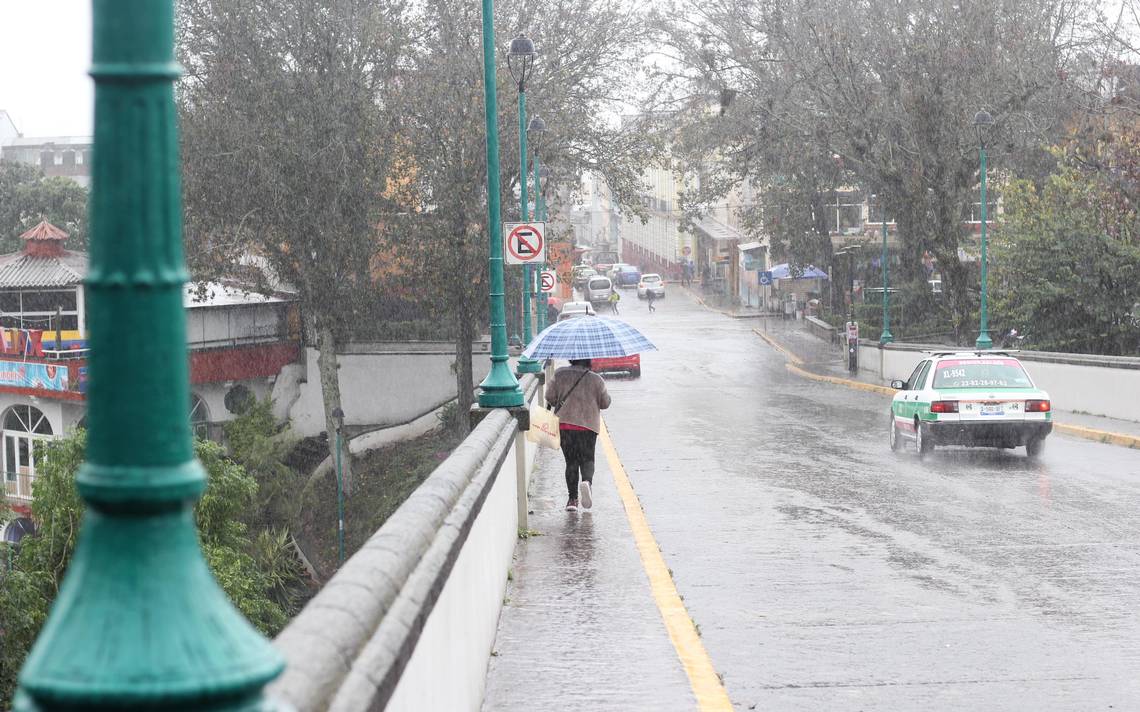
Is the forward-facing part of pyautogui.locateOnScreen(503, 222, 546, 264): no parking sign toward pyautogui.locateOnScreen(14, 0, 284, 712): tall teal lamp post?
yes

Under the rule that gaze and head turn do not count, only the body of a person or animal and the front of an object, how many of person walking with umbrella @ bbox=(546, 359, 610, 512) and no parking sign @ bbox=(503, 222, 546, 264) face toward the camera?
1

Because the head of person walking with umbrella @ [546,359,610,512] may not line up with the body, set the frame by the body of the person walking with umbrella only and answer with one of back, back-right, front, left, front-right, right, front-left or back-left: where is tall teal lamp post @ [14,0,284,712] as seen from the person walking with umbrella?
back

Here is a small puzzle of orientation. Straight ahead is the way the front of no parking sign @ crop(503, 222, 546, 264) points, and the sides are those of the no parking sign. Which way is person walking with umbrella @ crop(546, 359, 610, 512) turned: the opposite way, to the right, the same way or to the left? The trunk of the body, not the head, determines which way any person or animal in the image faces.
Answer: the opposite way

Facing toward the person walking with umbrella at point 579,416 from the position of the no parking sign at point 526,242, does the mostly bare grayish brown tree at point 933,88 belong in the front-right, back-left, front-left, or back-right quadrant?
back-left

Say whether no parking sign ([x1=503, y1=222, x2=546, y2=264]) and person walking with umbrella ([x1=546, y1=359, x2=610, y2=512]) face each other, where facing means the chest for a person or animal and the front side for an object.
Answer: yes

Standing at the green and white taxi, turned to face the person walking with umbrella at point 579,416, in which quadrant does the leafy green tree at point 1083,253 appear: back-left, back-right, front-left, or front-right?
back-right

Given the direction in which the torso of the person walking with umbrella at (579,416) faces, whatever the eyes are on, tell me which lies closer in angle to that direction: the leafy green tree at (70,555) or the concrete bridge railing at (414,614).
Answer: the leafy green tree

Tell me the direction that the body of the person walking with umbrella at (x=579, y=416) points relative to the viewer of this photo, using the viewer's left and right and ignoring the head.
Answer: facing away from the viewer

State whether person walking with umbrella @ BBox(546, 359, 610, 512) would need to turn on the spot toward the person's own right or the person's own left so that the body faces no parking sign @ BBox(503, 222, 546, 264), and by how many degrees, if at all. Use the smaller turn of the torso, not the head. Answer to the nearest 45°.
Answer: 0° — they already face it

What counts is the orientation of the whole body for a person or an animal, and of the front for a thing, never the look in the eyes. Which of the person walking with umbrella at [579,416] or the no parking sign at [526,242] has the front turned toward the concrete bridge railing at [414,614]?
the no parking sign
